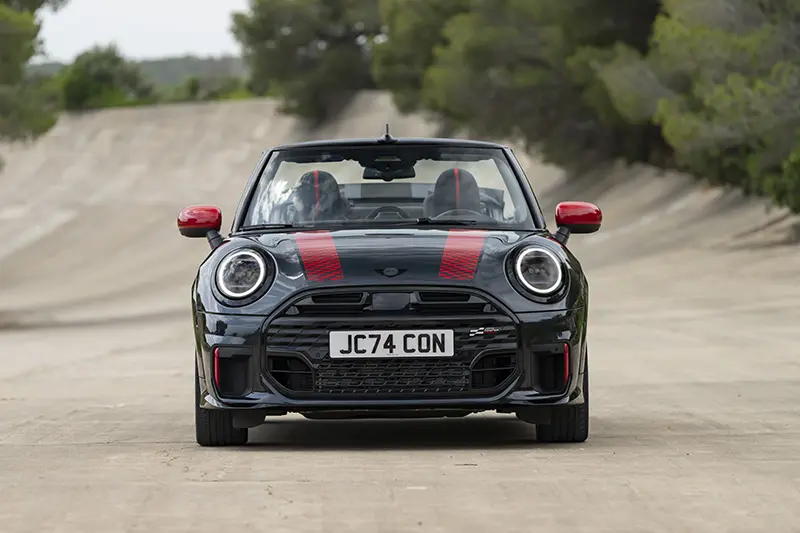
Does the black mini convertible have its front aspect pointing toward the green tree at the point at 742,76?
no

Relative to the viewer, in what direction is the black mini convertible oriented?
toward the camera
